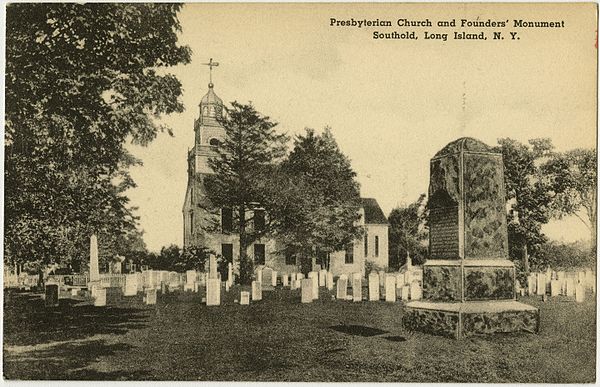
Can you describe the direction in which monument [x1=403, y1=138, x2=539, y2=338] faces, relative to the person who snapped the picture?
facing the viewer and to the left of the viewer

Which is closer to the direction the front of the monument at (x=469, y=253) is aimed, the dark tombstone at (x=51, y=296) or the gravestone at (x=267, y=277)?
the dark tombstone

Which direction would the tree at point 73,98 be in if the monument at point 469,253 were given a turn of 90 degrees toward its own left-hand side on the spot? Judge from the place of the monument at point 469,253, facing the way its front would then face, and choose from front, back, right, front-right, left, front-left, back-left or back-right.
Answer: back-right

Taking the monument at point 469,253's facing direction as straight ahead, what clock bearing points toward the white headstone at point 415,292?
The white headstone is roughly at 4 o'clock from the monument.

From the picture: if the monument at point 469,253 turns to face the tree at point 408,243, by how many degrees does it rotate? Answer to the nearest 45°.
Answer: approximately 135° to its right

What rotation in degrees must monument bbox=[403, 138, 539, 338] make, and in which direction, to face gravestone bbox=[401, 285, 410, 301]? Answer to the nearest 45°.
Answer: approximately 135° to its right

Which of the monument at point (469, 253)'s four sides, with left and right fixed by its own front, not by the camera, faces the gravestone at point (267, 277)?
right

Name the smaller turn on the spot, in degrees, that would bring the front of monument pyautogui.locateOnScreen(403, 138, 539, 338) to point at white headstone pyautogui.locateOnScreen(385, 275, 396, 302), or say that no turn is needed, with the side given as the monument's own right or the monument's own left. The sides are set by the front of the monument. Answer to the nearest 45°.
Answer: approximately 135° to the monument's own right
